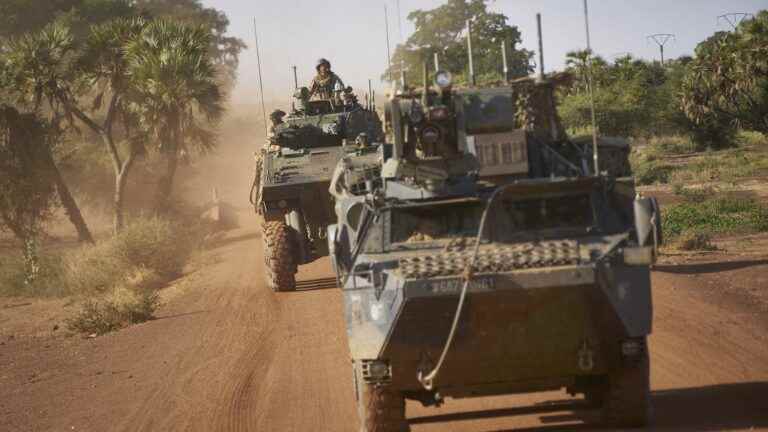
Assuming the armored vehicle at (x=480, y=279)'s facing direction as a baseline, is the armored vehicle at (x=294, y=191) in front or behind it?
behind

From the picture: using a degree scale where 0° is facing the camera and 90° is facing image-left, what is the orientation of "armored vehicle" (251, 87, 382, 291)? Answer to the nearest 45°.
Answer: approximately 0°

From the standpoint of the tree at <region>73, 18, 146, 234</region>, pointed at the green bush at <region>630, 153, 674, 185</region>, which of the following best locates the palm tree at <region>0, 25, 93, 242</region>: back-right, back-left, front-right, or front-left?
back-right

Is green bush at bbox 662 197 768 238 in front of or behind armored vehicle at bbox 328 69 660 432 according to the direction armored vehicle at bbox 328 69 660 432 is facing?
behind
